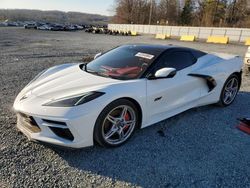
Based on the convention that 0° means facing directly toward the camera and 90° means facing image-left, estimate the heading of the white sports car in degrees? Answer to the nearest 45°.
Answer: approximately 45°
